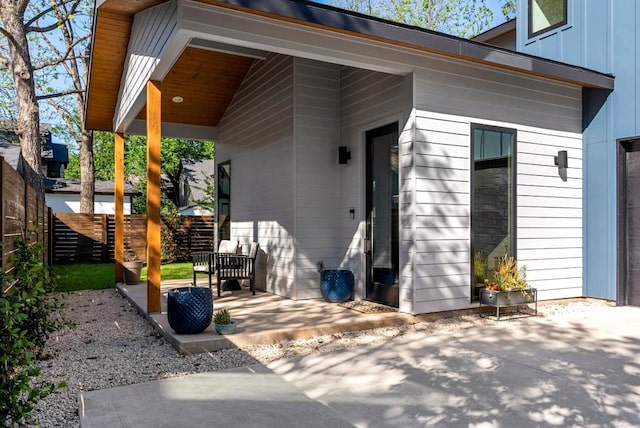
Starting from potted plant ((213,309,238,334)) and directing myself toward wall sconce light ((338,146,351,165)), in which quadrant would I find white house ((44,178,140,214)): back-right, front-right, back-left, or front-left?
front-left

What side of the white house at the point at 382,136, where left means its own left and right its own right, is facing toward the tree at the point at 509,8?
back

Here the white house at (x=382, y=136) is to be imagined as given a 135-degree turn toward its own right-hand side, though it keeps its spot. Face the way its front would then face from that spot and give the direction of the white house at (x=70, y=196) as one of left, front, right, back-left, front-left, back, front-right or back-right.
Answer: front-left

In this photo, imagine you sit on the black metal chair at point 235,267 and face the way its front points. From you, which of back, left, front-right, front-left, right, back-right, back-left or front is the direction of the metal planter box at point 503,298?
back-left

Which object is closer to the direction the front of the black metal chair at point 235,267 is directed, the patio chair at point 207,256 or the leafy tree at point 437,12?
the patio chair

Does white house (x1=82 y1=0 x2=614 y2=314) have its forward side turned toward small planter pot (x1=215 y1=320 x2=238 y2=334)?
yes

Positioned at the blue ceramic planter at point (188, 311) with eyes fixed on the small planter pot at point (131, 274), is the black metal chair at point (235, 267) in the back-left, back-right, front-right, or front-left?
front-right

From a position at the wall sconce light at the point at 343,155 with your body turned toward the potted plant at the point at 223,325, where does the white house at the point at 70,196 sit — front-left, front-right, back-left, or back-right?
back-right

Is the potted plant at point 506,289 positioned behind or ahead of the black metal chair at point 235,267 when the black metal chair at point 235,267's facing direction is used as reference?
behind

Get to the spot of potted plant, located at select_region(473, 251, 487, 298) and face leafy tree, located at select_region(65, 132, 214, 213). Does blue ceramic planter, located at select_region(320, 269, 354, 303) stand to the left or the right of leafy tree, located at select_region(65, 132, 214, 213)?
left

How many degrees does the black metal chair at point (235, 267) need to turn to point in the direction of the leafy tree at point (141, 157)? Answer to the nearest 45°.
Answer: approximately 90° to its right

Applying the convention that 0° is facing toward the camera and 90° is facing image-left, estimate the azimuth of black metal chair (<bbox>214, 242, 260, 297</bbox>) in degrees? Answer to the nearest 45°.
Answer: approximately 90°

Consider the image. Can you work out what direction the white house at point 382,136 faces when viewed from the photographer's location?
facing the viewer and to the left of the viewer

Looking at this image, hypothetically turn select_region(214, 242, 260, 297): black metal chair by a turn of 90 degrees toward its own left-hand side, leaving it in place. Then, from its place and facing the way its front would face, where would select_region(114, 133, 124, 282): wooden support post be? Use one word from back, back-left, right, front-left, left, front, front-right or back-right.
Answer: back-right
